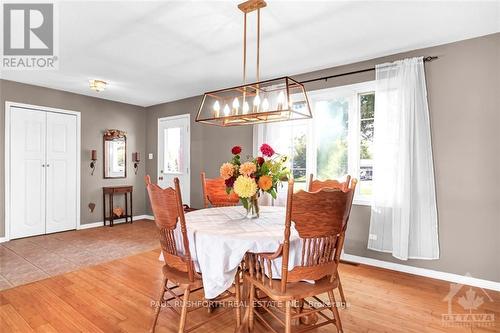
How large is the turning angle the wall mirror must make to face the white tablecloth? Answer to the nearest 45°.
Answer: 0° — it already faces it

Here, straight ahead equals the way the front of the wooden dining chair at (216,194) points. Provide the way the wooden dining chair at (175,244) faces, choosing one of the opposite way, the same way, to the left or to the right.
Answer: to the left

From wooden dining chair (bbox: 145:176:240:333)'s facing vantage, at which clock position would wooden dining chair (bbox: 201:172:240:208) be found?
wooden dining chair (bbox: 201:172:240:208) is roughly at 11 o'clock from wooden dining chair (bbox: 145:176:240:333).

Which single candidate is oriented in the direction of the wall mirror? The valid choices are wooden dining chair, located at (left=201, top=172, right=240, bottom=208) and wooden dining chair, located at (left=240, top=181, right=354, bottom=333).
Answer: wooden dining chair, located at (left=240, top=181, right=354, bottom=333)

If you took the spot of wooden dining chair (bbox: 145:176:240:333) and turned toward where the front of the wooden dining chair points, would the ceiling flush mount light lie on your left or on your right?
on your left

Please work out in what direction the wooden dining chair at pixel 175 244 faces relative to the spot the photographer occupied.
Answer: facing away from the viewer and to the right of the viewer

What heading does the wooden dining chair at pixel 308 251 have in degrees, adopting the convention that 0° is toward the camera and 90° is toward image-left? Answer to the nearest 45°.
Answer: approximately 135°

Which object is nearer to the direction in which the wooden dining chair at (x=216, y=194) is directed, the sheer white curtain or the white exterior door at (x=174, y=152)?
the sheer white curtain

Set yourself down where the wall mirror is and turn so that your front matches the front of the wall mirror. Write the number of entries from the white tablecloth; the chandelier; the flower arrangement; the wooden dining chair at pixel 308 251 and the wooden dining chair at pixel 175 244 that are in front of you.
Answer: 5

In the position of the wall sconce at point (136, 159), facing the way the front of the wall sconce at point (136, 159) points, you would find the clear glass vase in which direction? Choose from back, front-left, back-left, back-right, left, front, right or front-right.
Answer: front

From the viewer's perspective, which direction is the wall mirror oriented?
toward the camera

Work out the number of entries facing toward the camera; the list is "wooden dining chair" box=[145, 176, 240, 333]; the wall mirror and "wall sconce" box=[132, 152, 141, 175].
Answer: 2

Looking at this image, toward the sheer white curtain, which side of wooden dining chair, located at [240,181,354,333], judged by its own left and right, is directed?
right

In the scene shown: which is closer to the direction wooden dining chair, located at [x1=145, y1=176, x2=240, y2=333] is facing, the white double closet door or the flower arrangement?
the flower arrangement

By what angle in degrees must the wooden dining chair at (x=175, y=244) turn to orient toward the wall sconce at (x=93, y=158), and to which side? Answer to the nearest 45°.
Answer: approximately 90° to its left

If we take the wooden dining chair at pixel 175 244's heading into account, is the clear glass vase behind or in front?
in front

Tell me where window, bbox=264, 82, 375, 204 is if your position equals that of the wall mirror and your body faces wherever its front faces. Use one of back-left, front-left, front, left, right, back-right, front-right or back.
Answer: front-left

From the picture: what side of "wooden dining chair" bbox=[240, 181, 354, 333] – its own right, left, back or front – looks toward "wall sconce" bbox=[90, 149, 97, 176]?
front

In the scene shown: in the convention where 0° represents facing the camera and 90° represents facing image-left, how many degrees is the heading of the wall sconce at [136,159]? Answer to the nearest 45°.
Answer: approximately 0°

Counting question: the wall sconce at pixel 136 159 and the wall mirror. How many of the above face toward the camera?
2
